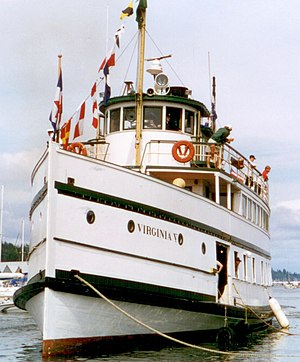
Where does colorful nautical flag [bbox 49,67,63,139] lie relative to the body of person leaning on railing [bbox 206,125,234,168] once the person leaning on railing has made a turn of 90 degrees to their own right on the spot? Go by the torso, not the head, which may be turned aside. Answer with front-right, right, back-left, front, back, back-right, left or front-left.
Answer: front-right

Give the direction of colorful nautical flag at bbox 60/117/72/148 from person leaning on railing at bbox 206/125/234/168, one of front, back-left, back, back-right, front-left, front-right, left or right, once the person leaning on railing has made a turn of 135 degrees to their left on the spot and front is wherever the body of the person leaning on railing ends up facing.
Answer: left

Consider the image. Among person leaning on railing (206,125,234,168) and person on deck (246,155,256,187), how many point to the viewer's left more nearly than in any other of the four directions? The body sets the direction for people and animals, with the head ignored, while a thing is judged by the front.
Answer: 0

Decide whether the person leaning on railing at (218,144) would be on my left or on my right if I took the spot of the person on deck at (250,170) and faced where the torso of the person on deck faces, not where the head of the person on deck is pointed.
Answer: on my right

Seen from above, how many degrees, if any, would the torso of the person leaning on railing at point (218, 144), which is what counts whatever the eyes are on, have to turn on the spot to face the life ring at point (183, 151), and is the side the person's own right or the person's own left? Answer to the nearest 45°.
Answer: approximately 135° to the person's own right

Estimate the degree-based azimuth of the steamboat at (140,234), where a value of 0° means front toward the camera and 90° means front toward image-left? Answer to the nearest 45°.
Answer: approximately 45°

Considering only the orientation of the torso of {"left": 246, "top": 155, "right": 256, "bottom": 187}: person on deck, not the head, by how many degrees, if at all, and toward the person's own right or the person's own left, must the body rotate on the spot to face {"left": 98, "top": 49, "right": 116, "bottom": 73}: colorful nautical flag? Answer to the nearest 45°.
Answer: approximately 90° to the person's own right

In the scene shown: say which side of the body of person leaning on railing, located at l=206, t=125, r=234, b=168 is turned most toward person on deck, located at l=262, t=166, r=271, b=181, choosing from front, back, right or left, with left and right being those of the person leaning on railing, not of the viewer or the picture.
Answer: left
